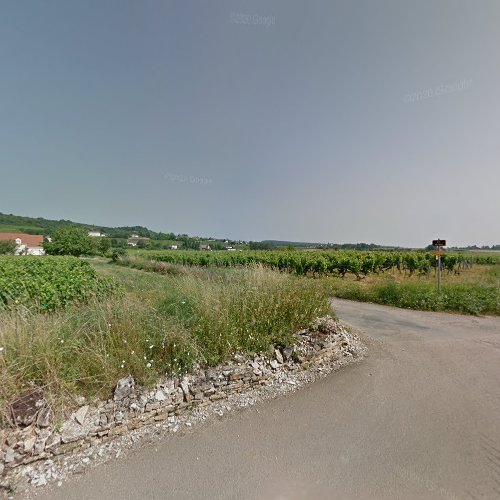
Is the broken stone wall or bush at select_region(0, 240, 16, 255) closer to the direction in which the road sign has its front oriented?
the broken stone wall

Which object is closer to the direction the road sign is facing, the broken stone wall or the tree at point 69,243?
the broken stone wall

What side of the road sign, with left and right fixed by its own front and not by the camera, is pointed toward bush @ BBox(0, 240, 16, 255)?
right

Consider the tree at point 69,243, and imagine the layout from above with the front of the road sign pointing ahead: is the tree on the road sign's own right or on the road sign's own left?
on the road sign's own right

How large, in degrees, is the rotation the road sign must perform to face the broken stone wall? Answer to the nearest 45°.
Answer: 0° — it already faces it

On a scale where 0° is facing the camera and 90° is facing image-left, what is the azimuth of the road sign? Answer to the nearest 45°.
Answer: approximately 0°
